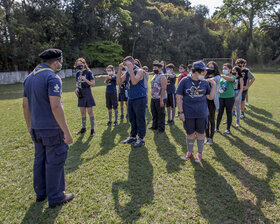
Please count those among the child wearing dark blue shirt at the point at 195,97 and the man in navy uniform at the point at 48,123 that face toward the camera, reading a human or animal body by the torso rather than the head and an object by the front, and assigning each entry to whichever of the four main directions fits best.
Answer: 1

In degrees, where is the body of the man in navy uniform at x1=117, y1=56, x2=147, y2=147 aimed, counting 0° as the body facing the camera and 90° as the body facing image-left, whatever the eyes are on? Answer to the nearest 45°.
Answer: approximately 45°

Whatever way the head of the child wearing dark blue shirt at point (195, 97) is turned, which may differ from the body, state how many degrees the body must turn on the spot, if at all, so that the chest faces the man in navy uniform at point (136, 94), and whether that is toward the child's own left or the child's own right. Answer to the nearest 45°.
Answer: approximately 135° to the child's own right

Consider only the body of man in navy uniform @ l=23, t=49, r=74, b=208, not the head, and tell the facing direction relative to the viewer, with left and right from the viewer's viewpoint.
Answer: facing away from the viewer and to the right of the viewer

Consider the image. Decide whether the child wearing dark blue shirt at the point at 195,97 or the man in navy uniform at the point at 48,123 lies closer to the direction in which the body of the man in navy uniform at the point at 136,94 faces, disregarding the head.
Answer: the man in navy uniform

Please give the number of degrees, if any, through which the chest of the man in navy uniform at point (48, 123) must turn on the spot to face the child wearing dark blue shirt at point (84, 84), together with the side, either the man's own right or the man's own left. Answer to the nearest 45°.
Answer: approximately 45° to the man's own left

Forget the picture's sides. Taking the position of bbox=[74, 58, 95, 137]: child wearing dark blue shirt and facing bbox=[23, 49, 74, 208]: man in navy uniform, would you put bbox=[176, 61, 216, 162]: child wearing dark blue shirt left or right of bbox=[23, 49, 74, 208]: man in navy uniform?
left
